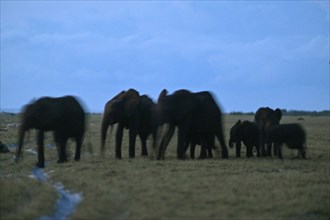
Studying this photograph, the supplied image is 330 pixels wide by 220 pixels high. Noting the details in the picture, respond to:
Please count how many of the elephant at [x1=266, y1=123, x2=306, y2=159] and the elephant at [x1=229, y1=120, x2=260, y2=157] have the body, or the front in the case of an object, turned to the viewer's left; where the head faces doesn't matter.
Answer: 2

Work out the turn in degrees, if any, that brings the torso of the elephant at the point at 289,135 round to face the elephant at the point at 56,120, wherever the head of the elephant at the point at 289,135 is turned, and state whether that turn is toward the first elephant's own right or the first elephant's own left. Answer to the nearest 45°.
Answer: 0° — it already faces it

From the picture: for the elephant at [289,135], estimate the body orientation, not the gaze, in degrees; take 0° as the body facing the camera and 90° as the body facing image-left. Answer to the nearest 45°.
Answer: approximately 90°

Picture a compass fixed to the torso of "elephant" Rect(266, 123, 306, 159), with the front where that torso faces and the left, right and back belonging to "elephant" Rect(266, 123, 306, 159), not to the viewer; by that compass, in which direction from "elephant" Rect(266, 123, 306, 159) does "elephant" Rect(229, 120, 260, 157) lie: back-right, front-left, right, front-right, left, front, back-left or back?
front-right

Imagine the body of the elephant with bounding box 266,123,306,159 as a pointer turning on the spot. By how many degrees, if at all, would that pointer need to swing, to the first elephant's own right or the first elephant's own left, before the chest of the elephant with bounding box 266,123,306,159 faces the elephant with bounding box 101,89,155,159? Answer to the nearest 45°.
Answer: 0° — it already faces it

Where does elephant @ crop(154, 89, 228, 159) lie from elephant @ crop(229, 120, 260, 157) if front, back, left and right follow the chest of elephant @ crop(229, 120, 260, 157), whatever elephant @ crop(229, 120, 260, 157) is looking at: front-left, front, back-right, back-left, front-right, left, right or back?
front-left

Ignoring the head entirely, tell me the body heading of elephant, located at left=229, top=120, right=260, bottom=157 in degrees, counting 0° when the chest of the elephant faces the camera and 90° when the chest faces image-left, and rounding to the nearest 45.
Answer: approximately 90°

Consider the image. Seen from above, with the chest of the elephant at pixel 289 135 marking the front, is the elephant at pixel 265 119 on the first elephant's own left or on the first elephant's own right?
on the first elephant's own right

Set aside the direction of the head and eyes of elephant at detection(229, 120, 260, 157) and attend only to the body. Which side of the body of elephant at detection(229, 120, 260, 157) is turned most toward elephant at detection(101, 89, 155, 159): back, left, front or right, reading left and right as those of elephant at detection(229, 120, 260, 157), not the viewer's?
front

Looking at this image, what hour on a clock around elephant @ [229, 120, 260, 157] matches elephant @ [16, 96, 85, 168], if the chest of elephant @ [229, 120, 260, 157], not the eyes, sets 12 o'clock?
elephant @ [16, 96, 85, 168] is roughly at 11 o'clock from elephant @ [229, 120, 260, 157].
